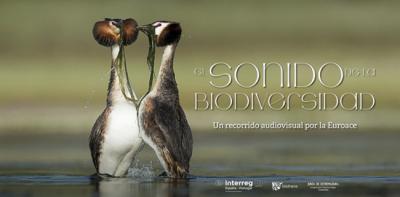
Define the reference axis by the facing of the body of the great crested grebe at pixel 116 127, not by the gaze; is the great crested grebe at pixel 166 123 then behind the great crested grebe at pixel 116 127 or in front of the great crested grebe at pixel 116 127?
in front

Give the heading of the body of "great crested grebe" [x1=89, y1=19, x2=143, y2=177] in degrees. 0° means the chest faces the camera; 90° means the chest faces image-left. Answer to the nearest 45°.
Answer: approximately 315°
